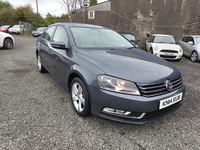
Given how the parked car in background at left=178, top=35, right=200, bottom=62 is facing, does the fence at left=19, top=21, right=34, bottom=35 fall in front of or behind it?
behind

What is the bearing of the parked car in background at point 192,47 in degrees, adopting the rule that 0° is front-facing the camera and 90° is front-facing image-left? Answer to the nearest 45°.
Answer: approximately 315°

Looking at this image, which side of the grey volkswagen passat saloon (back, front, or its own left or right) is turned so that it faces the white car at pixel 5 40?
back

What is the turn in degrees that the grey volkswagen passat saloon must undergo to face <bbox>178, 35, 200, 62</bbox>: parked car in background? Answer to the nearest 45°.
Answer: approximately 90° to its left

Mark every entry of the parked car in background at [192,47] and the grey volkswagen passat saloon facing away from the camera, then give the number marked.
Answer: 0

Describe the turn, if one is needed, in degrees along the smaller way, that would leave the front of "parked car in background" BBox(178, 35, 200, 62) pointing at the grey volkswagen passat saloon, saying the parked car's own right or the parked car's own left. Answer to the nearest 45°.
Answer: approximately 45° to the parked car's own right

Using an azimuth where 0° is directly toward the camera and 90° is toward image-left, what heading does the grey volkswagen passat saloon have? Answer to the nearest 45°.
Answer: approximately 315°
